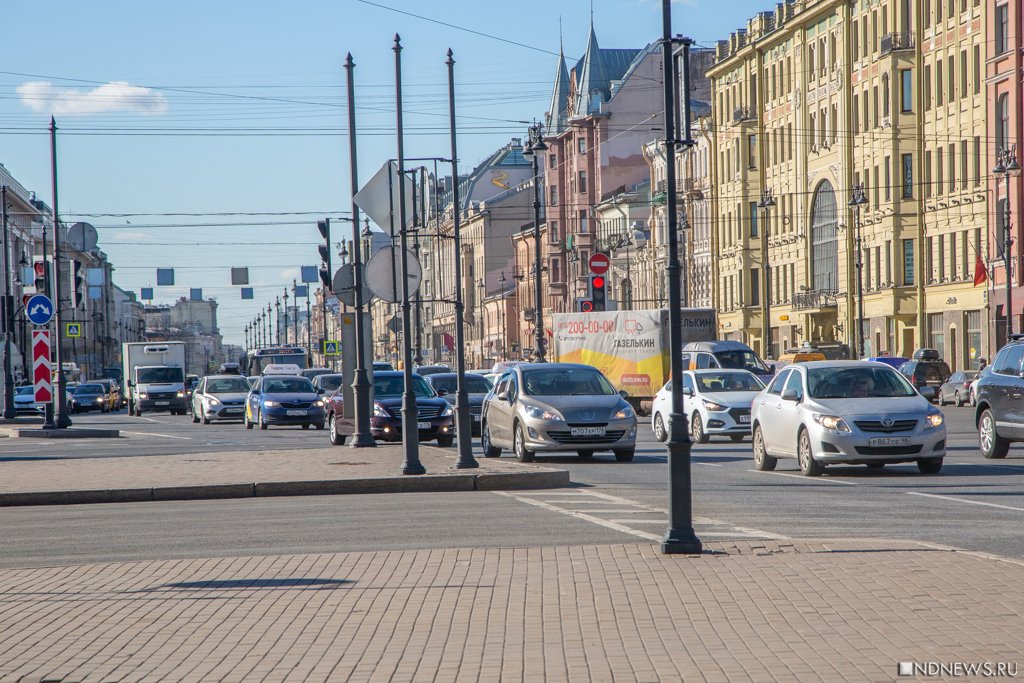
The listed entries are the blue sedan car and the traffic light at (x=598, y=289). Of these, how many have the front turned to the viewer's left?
0

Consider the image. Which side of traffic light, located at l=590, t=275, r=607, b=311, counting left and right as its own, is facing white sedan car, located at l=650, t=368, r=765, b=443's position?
front

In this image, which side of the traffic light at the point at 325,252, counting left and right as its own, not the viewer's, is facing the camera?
left

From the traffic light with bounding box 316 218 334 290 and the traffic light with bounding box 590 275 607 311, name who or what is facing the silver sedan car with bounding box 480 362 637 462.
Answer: the traffic light with bounding box 590 275 607 311

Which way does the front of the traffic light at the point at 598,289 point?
toward the camera

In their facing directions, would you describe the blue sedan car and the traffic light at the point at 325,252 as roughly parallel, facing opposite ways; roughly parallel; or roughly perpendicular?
roughly perpendicular

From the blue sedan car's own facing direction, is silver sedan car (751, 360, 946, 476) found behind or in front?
in front

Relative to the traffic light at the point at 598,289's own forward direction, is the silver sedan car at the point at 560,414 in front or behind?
in front

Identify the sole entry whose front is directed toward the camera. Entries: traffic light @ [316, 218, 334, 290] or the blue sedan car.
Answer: the blue sedan car

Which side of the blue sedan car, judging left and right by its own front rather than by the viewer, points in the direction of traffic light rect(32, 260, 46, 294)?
right

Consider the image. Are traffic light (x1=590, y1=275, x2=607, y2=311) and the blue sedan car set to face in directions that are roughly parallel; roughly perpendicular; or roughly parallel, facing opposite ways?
roughly parallel

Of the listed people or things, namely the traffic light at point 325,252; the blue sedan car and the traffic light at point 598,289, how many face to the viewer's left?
1

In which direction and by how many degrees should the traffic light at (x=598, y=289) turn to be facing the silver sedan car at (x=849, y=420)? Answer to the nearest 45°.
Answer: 0° — it already faces it

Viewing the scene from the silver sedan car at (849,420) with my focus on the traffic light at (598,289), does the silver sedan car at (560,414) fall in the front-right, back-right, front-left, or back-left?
front-left

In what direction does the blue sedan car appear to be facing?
toward the camera

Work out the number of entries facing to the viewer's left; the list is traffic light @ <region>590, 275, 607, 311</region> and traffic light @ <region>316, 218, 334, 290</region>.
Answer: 1

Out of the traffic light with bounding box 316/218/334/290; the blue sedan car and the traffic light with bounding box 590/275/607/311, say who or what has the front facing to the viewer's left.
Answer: the traffic light with bounding box 316/218/334/290
